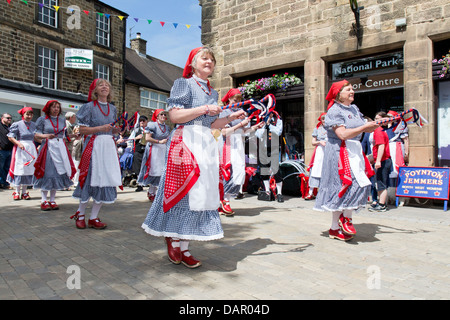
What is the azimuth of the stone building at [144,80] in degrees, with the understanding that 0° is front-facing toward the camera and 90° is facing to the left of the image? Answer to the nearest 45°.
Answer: approximately 315°
